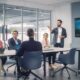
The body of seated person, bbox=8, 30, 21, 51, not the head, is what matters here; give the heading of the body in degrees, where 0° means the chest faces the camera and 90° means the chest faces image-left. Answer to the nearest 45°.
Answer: approximately 315°

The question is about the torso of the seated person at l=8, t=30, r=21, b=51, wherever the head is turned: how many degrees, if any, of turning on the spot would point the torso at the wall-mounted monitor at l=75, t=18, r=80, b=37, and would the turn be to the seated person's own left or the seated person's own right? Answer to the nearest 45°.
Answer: approximately 90° to the seated person's own left

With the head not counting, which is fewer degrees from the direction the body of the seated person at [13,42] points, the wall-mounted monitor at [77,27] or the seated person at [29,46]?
the seated person

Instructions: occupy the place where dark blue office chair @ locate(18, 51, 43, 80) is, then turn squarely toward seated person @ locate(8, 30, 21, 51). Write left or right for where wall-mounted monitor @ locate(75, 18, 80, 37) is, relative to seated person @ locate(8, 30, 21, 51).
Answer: right

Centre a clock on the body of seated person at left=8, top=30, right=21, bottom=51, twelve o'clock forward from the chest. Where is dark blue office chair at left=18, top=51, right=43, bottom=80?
The dark blue office chair is roughly at 1 o'clock from the seated person.

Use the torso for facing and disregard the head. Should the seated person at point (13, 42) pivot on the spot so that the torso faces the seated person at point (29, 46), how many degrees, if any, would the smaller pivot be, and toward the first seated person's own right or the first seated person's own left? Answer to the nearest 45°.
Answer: approximately 45° to the first seated person's own right
